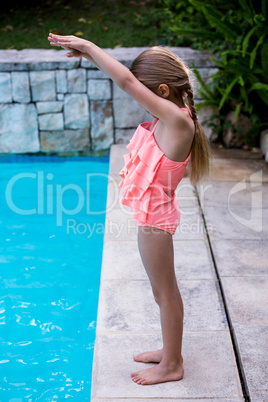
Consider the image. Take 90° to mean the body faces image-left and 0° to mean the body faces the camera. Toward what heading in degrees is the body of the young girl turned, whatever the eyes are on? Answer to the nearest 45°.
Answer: approximately 90°
